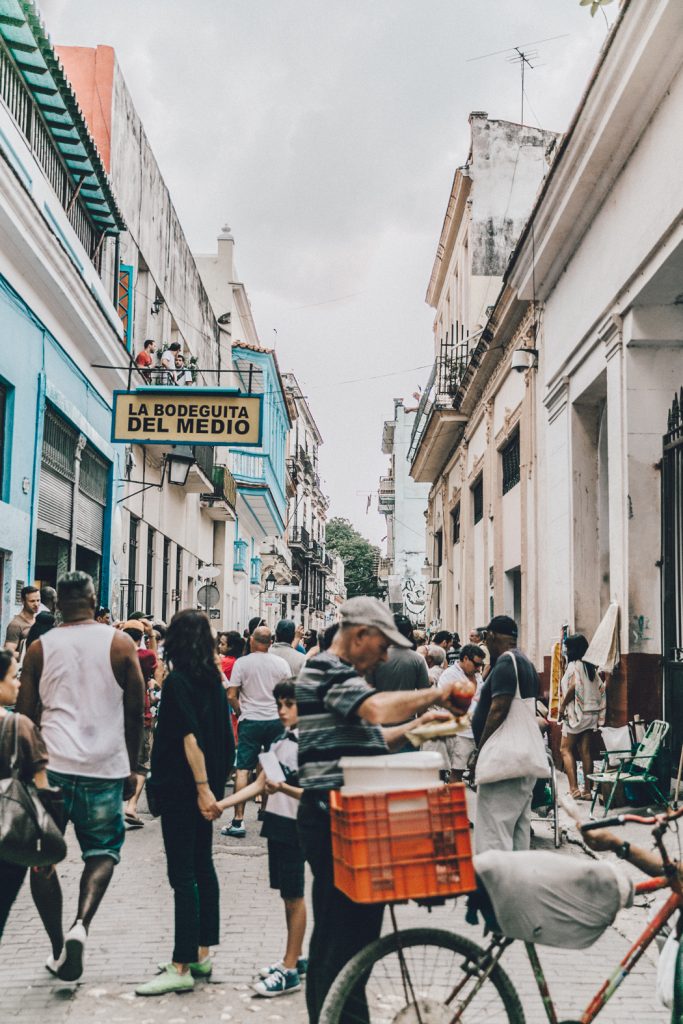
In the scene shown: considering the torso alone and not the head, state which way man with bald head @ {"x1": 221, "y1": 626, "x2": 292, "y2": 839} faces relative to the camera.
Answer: away from the camera

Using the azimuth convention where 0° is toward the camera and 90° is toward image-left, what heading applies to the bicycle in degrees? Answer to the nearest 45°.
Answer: approximately 270°

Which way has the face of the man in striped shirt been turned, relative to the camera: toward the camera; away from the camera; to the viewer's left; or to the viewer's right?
to the viewer's right

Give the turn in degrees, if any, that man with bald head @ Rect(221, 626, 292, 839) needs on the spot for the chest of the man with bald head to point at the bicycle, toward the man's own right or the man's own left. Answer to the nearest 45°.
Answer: approximately 180°

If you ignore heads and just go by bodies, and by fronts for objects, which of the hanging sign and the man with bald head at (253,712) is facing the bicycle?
the hanging sign

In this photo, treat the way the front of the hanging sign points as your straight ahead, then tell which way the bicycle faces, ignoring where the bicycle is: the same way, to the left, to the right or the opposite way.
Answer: to the left

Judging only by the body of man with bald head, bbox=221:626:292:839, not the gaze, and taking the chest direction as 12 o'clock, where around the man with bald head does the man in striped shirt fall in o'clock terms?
The man in striped shirt is roughly at 6 o'clock from the man with bald head.

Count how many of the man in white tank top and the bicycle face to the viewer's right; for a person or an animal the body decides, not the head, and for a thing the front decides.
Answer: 1

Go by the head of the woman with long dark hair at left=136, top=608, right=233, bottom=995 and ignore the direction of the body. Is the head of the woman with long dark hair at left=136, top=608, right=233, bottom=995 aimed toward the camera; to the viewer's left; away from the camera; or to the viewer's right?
away from the camera

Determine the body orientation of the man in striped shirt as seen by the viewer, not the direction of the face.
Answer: to the viewer's right

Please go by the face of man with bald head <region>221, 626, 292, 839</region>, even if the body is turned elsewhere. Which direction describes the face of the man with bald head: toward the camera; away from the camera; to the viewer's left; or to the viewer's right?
away from the camera

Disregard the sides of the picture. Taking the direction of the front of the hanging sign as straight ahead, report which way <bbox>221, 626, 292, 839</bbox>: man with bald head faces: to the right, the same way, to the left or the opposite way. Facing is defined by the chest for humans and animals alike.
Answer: the opposite way
